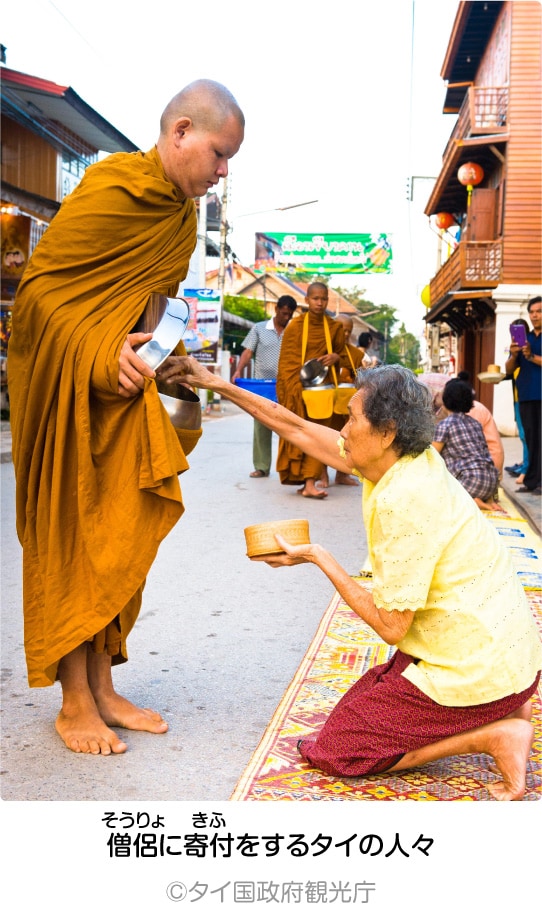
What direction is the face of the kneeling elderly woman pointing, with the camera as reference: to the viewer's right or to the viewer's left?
to the viewer's left

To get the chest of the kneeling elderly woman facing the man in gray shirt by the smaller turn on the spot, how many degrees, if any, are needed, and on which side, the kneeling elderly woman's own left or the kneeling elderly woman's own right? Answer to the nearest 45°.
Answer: approximately 90° to the kneeling elderly woman's own right

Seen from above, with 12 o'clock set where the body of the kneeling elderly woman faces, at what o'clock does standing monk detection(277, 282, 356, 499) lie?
The standing monk is roughly at 3 o'clock from the kneeling elderly woman.

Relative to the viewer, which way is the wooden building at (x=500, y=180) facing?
to the viewer's left

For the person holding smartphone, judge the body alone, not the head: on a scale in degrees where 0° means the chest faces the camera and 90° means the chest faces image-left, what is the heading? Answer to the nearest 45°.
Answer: approximately 45°

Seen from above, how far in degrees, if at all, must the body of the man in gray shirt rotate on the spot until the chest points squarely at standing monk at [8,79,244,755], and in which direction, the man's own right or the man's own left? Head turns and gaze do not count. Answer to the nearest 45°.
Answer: approximately 45° to the man's own right

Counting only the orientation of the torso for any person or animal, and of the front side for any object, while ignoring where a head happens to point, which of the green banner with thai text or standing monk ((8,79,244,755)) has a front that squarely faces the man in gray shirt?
the green banner with thai text

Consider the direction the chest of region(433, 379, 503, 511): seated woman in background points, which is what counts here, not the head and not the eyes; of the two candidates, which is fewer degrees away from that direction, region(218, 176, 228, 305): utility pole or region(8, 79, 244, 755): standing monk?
the utility pole

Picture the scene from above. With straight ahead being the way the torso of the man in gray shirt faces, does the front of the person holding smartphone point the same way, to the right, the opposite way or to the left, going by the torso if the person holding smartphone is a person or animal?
to the right

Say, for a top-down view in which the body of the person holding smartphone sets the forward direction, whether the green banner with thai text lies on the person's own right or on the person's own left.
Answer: on the person's own right
